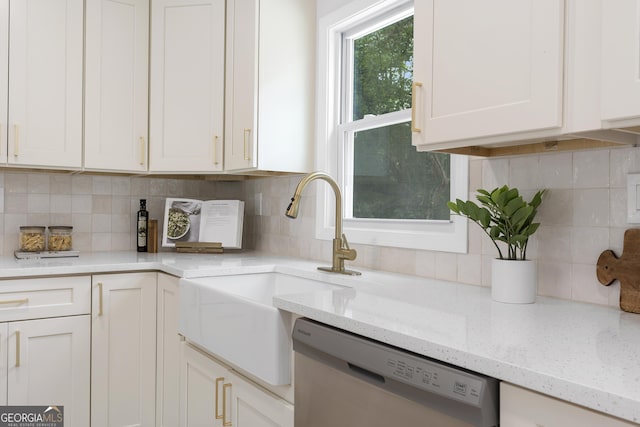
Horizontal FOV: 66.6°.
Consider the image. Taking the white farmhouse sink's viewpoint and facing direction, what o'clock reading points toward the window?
The window is roughly at 6 o'clock from the white farmhouse sink.

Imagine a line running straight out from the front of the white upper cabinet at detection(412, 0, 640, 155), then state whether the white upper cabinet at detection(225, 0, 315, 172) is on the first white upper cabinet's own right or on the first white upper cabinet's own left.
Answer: on the first white upper cabinet's own right

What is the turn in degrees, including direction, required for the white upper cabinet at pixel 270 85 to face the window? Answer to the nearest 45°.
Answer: approximately 90° to its left

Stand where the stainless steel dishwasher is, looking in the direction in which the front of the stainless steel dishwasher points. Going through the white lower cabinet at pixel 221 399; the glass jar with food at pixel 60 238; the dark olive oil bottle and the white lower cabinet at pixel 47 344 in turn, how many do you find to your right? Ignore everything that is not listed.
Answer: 4

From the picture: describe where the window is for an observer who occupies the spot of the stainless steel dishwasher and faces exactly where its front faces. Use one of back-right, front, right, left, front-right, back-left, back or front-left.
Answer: back-right

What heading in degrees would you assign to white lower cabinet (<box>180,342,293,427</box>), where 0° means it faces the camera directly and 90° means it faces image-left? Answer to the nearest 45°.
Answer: approximately 45°

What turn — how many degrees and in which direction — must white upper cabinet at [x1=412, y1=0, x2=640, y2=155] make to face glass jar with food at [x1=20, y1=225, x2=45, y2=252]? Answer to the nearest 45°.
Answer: approximately 45° to its right

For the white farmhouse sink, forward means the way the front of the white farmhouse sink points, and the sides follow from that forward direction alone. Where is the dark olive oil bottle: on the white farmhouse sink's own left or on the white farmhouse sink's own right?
on the white farmhouse sink's own right

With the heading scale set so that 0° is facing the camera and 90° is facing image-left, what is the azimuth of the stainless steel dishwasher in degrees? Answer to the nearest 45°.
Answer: approximately 45°

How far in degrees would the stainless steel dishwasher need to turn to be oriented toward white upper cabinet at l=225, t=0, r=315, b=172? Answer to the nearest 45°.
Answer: approximately 90° to its right
